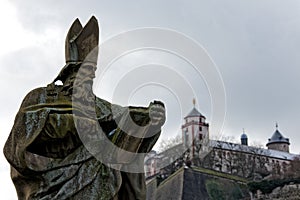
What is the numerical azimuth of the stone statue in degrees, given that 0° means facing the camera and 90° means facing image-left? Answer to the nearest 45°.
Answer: approximately 315°
